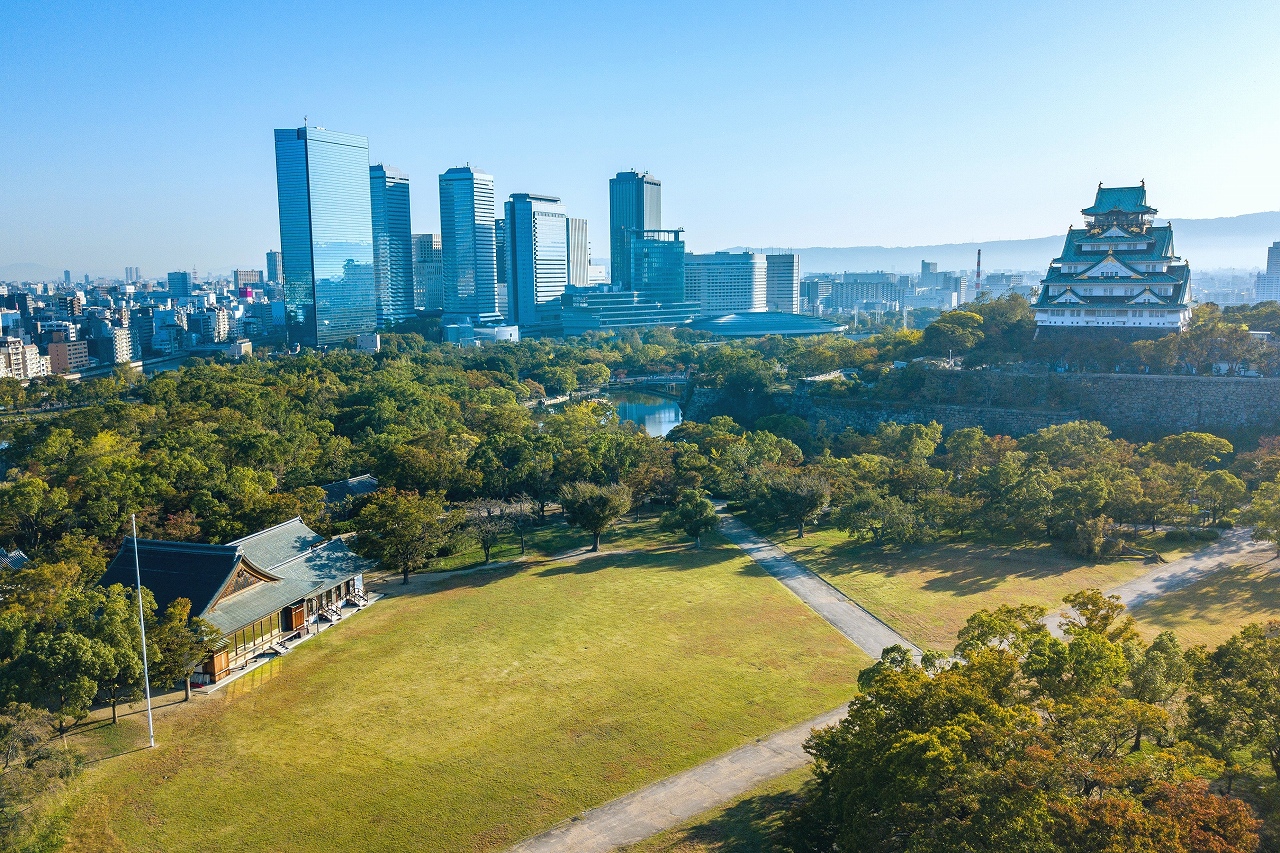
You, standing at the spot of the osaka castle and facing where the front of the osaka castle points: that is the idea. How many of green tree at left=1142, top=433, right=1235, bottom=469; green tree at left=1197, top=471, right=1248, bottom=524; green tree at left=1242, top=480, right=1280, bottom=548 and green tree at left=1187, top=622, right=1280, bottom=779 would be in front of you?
4

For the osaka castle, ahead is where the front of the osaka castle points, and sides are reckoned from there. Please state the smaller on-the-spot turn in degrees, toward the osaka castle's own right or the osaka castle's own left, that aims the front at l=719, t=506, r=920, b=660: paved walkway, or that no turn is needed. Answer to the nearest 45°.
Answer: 0° — it already faces it

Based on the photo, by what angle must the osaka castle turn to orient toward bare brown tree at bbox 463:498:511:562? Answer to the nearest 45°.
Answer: approximately 45° to its right

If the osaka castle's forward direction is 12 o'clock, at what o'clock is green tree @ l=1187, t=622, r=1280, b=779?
The green tree is roughly at 12 o'clock from the osaka castle.

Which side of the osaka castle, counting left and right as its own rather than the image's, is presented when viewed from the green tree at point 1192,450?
front

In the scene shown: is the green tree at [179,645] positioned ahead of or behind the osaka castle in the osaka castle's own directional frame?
ahead

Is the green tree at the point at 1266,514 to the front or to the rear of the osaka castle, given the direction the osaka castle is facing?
to the front

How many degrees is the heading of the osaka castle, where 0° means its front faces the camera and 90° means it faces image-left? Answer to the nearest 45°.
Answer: approximately 0°

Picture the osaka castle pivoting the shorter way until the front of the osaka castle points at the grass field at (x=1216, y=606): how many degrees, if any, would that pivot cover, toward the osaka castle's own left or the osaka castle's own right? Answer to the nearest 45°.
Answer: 0° — it already faces it

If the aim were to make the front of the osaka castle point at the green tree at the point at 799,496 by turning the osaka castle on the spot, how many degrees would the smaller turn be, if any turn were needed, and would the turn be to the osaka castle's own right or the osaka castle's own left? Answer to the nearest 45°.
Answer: approximately 45° to the osaka castle's own right

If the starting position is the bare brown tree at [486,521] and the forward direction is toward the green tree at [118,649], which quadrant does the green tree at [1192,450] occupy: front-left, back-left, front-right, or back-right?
back-left
